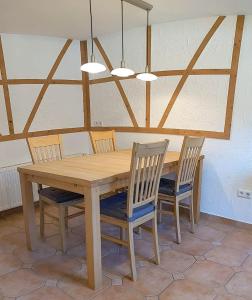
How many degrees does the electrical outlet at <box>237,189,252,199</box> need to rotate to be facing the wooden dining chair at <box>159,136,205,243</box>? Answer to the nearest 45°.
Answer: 0° — it already faces it

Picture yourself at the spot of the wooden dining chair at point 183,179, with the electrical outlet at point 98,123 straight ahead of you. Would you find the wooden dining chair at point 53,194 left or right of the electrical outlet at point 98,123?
left

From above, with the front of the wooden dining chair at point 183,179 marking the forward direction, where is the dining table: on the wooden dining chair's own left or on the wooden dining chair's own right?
on the wooden dining chair's own left

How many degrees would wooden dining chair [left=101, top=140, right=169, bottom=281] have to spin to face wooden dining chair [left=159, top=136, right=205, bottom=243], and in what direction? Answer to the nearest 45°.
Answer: approximately 90° to its right

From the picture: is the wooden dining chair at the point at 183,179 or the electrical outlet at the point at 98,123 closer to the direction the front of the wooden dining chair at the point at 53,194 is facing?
the wooden dining chair

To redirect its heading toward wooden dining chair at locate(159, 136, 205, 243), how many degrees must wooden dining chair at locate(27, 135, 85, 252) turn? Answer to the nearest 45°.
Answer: approximately 45° to its left

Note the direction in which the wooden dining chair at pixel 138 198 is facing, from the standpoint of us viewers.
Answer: facing away from the viewer and to the left of the viewer

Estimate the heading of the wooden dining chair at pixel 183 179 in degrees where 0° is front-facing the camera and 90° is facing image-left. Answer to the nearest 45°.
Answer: approximately 135°
